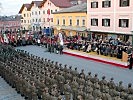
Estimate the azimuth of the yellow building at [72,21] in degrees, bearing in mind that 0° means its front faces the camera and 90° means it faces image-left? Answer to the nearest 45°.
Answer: approximately 45°

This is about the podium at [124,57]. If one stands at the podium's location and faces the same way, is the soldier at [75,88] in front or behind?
in front

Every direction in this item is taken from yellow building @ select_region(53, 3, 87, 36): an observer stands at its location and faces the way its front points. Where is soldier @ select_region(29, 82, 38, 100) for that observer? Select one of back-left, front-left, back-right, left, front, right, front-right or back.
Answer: front-left

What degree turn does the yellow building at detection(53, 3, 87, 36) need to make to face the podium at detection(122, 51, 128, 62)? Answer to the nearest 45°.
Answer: approximately 45° to its left

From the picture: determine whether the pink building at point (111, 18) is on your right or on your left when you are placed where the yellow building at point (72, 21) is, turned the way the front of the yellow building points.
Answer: on your left

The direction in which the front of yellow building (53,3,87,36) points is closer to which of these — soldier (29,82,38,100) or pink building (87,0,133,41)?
the soldier

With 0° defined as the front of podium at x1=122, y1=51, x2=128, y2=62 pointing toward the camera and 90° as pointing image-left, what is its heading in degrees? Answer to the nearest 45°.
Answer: approximately 45°

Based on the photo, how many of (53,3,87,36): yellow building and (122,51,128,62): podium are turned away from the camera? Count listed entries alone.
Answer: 0

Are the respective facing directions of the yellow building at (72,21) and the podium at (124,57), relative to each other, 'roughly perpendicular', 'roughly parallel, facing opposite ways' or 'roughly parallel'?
roughly parallel
